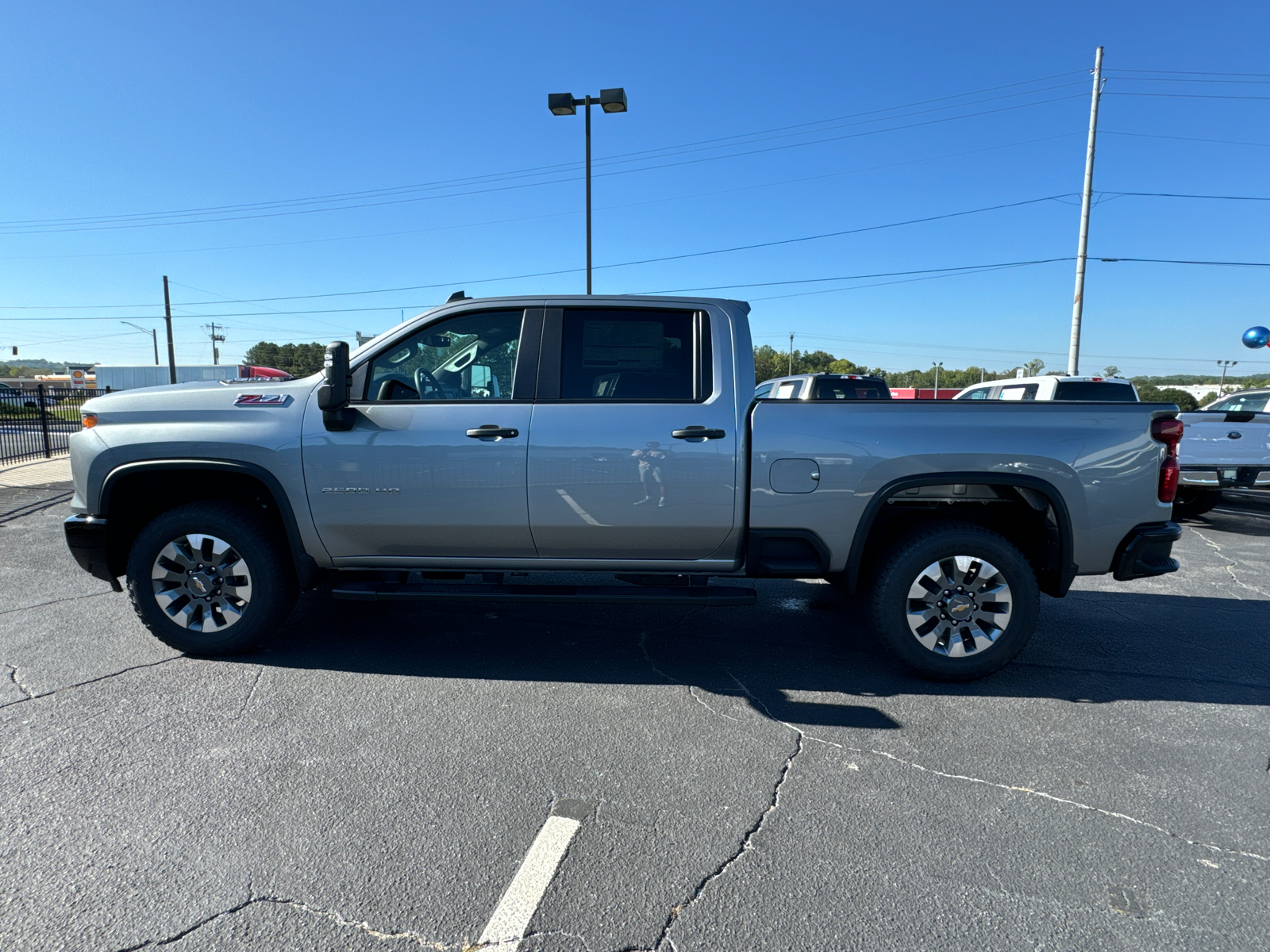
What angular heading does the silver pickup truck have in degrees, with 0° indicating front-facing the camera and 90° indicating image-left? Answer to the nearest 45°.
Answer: approximately 90°

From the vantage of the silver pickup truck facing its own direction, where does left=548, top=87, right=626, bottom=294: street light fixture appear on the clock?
The street light fixture is roughly at 3 o'clock from the silver pickup truck.

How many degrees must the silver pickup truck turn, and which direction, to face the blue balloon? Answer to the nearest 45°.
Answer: approximately 135° to its right

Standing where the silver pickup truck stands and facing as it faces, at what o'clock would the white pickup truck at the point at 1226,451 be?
The white pickup truck is roughly at 5 o'clock from the silver pickup truck.

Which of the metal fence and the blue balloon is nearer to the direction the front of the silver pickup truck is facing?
the metal fence

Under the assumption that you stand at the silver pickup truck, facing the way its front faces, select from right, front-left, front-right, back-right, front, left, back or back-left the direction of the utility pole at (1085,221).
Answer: back-right

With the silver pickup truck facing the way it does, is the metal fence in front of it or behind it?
in front
